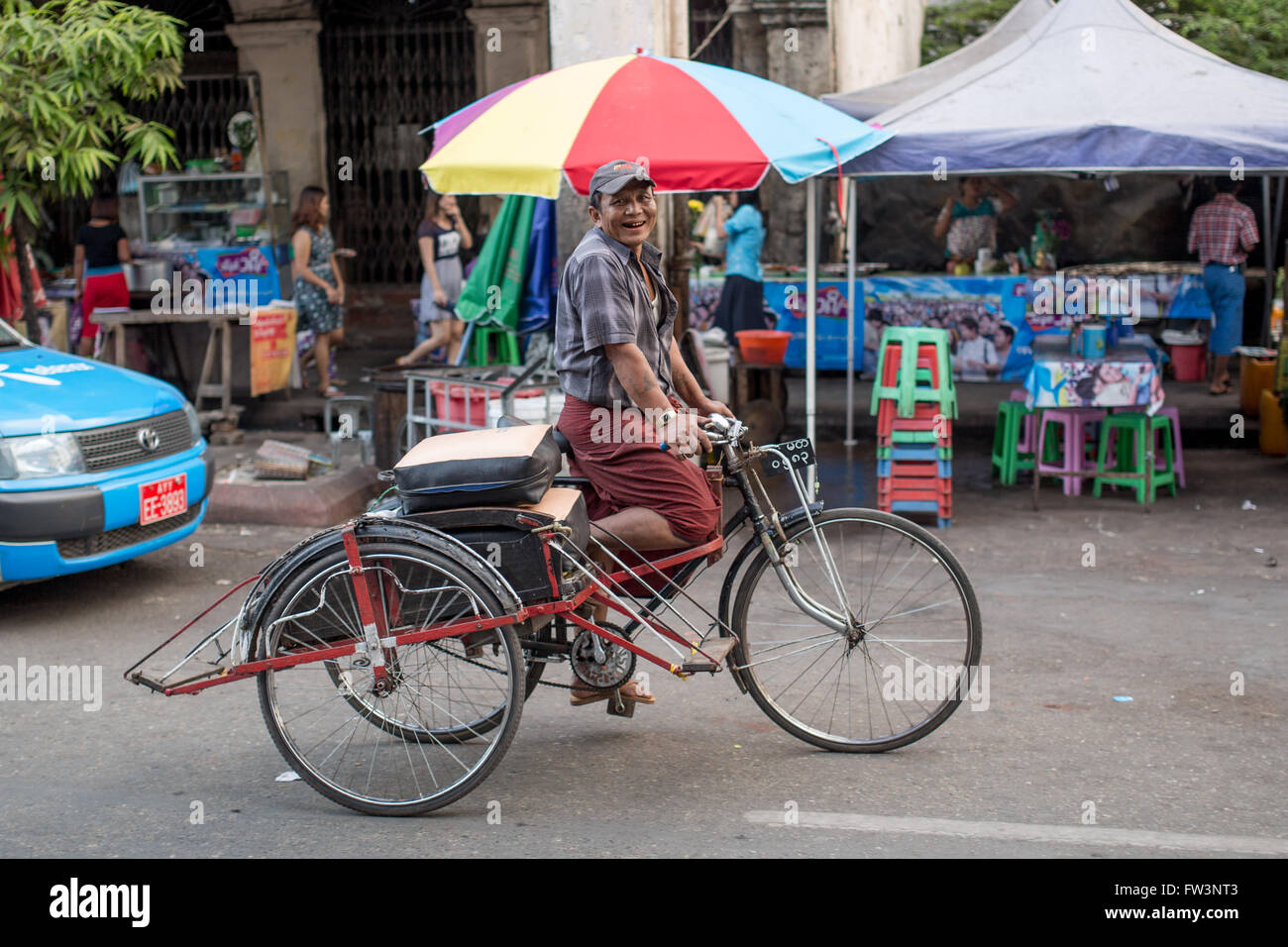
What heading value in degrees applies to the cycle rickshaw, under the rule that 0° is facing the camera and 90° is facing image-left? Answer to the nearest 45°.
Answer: approximately 270°

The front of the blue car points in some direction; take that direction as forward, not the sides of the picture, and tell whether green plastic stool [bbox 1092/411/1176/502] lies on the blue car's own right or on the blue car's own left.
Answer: on the blue car's own left

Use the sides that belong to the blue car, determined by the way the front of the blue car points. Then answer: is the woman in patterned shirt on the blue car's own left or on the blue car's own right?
on the blue car's own left

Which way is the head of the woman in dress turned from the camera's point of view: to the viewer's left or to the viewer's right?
to the viewer's right

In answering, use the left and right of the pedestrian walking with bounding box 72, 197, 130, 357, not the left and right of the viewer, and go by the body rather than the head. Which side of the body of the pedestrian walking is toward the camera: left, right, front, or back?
back

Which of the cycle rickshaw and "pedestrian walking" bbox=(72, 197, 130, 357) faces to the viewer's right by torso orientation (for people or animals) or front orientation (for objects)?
the cycle rickshaw

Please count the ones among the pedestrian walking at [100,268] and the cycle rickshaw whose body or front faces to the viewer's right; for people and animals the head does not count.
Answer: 1

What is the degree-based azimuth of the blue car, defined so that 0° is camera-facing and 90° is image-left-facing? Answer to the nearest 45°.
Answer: approximately 315°

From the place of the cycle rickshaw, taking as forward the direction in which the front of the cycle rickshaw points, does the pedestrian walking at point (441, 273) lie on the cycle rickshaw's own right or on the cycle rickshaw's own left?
on the cycle rickshaw's own left

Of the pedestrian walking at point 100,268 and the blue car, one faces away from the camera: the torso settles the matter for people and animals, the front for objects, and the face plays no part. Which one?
the pedestrian walking
